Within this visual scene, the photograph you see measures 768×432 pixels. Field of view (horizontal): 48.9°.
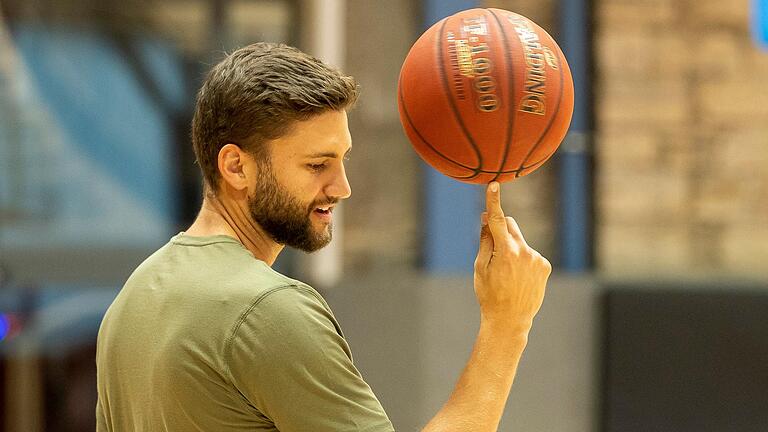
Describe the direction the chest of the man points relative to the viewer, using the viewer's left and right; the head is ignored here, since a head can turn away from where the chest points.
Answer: facing away from the viewer and to the right of the viewer

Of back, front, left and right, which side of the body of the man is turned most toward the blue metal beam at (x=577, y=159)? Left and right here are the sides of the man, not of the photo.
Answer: front

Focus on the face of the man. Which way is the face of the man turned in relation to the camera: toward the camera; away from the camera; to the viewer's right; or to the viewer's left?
to the viewer's right
